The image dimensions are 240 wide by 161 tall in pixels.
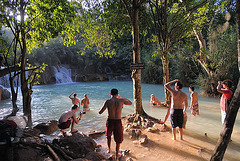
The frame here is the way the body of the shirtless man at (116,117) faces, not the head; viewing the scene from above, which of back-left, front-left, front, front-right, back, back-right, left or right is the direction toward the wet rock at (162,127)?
front-right

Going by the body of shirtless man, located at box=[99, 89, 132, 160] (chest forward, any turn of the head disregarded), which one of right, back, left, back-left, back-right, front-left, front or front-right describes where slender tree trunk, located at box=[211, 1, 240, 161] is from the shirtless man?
back-right

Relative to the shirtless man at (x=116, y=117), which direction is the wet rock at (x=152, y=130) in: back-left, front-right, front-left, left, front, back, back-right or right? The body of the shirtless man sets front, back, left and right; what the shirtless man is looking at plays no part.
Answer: front-right

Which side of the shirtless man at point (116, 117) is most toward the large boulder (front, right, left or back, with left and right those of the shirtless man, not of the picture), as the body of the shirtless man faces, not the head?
left

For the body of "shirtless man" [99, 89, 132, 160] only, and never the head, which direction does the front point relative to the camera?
away from the camera
